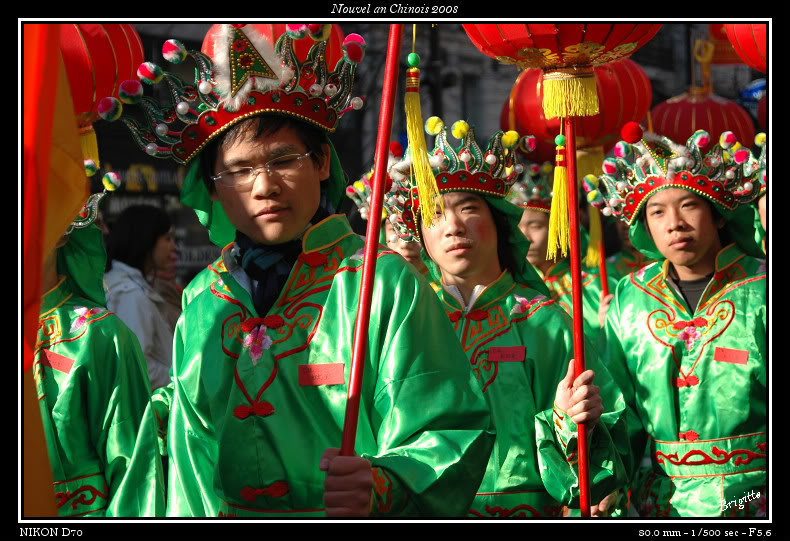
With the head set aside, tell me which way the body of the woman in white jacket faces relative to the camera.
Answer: to the viewer's right

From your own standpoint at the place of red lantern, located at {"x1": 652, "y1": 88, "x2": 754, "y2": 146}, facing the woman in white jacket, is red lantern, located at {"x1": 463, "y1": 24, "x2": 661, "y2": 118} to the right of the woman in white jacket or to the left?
left

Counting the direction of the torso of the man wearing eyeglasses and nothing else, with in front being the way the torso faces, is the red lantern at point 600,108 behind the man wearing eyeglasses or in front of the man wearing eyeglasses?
behind

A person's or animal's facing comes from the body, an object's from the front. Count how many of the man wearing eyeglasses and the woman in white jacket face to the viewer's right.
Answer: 1

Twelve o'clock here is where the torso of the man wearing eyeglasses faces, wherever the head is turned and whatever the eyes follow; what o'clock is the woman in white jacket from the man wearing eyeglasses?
The woman in white jacket is roughly at 4 o'clock from the man wearing eyeglasses.

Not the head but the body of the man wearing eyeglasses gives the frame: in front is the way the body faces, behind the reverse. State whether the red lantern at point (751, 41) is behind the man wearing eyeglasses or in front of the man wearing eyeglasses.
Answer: behind
